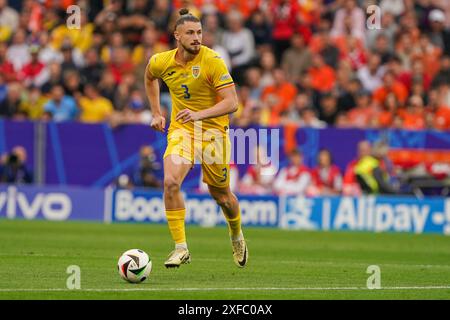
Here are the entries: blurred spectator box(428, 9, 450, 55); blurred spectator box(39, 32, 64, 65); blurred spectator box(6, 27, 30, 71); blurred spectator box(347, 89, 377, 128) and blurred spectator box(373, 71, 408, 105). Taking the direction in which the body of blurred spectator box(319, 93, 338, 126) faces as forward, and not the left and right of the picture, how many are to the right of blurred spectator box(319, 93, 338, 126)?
2

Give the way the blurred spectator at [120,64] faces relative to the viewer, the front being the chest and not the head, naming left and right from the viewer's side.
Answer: facing the viewer

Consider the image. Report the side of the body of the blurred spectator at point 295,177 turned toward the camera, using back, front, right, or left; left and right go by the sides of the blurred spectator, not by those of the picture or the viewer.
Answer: front

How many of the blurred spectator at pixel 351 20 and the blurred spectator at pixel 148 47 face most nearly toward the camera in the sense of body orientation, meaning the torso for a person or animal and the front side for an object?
2

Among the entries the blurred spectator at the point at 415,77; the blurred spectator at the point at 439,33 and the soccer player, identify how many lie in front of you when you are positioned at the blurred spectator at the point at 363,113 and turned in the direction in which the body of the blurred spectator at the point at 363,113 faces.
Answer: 1

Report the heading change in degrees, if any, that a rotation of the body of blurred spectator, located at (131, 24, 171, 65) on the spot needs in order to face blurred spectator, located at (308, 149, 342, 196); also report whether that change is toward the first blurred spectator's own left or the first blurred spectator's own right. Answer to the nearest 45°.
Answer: approximately 45° to the first blurred spectator's own left

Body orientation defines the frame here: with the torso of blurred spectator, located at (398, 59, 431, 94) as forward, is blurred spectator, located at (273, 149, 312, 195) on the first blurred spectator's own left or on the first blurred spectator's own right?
on the first blurred spectator's own right

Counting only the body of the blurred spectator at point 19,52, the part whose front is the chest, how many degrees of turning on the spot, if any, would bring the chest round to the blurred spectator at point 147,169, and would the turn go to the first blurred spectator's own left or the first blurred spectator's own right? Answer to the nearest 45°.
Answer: approximately 45° to the first blurred spectator's own left

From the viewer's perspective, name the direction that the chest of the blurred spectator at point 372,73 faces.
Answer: toward the camera

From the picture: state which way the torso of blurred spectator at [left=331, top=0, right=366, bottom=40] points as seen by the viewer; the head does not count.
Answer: toward the camera

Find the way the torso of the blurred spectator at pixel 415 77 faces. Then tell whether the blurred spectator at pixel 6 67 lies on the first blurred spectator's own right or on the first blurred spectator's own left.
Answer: on the first blurred spectator's own right
